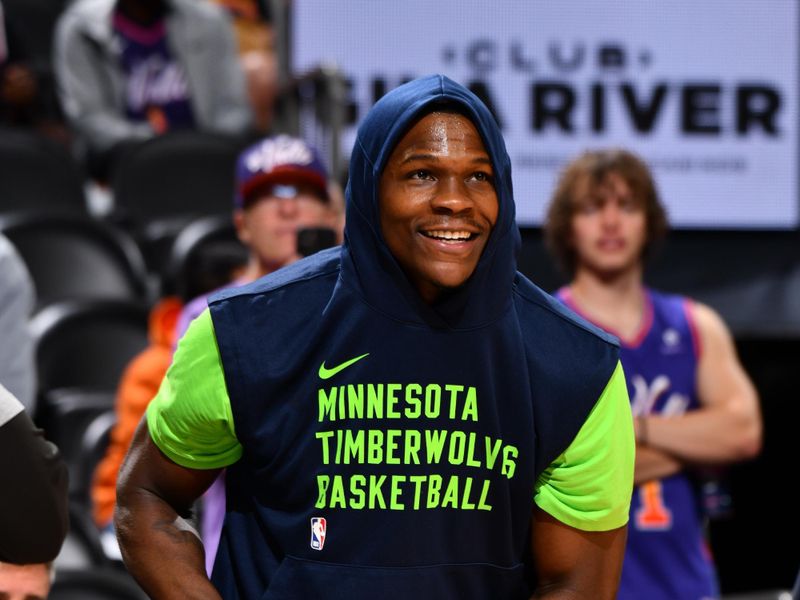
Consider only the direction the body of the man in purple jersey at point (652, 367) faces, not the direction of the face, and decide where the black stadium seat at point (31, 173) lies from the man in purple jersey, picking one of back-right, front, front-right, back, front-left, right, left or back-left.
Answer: back-right

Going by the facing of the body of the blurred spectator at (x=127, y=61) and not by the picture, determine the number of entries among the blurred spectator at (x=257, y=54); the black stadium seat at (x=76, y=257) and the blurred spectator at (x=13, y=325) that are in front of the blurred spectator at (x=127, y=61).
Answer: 2

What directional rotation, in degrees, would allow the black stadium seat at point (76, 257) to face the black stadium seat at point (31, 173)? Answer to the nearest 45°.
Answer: approximately 180°

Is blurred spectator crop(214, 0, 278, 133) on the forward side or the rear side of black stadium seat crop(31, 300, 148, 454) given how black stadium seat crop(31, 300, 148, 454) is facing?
on the rear side

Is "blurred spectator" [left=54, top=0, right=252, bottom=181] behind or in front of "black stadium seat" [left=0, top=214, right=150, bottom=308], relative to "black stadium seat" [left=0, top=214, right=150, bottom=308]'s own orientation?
behind

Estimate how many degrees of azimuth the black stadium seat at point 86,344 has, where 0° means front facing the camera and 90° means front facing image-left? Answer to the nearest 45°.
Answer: approximately 0°

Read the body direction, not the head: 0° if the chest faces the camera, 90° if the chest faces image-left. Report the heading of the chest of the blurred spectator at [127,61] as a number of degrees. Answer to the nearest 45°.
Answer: approximately 0°

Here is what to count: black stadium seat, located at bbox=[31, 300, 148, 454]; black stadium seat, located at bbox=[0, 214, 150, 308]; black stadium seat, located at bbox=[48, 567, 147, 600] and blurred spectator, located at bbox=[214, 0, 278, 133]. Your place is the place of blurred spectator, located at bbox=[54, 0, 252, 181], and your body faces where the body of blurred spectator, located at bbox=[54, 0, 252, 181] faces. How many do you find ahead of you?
3
